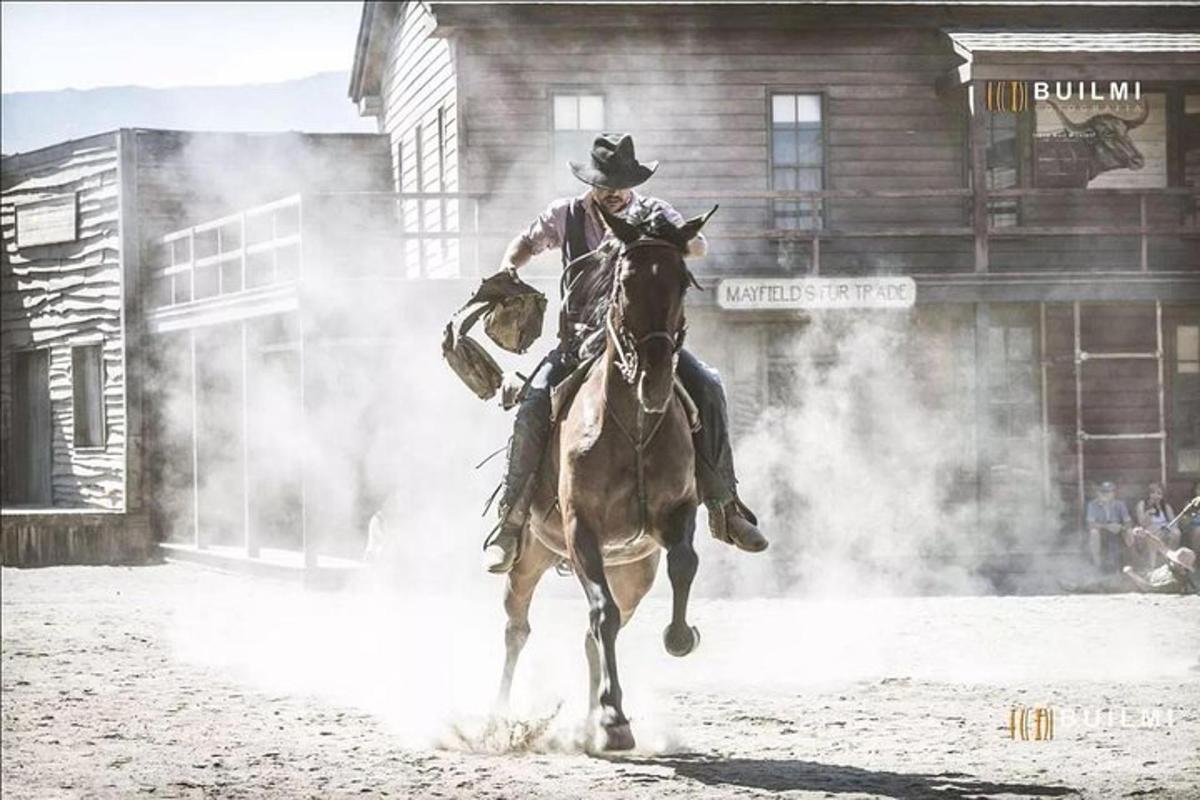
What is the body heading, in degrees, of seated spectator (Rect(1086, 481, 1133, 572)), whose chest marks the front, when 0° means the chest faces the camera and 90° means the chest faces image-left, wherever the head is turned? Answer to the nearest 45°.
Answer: approximately 0°

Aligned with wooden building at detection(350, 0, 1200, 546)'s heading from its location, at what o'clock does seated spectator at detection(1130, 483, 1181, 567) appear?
The seated spectator is roughly at 11 o'clock from the wooden building.

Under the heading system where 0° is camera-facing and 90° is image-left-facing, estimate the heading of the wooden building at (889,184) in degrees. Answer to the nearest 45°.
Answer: approximately 0°
